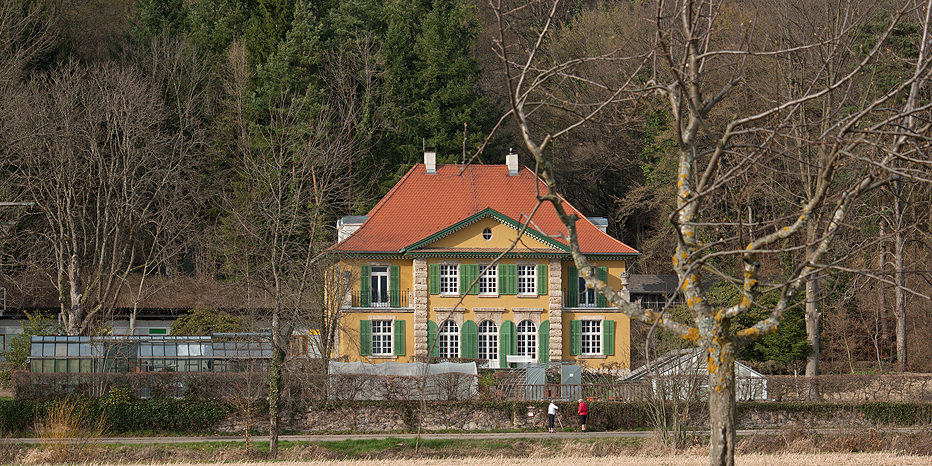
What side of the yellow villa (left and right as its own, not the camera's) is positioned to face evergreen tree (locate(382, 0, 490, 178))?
back

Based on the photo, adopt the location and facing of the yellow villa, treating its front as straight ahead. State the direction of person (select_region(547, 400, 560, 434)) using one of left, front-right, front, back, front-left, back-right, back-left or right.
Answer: front

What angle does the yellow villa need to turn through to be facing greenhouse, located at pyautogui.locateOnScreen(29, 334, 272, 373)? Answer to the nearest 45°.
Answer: approximately 45° to its right

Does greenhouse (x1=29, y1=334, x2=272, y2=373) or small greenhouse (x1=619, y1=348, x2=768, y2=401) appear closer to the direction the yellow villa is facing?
the small greenhouse

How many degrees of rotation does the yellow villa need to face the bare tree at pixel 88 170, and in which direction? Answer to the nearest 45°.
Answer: approximately 90° to its right

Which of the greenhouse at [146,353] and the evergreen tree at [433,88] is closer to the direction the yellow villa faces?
the greenhouse

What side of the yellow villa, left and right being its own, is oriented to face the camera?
front

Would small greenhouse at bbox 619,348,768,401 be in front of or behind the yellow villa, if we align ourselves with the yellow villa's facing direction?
in front

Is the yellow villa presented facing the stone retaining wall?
yes
